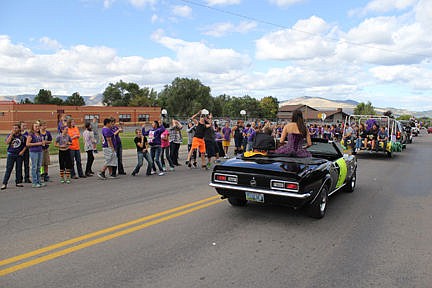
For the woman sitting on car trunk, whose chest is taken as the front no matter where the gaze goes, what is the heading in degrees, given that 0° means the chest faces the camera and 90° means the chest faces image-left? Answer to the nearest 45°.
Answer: approximately 180°

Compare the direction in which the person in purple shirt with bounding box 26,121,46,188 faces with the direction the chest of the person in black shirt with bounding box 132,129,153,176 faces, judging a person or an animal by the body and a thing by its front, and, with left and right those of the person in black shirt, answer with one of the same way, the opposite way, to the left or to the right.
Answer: the same way

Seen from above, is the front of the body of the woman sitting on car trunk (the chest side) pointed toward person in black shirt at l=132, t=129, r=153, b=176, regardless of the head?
no

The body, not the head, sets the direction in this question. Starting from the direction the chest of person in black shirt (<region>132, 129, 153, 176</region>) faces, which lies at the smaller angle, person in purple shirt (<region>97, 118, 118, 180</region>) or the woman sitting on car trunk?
the woman sitting on car trunk

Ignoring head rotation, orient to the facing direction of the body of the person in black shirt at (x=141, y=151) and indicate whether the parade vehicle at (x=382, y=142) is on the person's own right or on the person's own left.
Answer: on the person's own left

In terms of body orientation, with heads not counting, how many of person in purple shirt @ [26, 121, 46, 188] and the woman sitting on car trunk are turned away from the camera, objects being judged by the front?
1

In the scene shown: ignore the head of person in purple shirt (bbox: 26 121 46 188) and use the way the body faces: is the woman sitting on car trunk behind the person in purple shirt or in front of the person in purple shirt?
in front

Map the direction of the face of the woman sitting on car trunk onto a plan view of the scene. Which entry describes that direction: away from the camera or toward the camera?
away from the camera

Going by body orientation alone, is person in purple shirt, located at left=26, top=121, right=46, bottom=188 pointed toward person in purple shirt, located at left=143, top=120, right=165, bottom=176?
no

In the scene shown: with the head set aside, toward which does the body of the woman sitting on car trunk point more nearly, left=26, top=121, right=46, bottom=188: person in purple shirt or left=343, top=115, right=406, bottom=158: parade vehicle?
the parade vehicle

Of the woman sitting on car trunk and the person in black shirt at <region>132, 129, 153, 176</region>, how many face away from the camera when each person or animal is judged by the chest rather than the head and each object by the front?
1

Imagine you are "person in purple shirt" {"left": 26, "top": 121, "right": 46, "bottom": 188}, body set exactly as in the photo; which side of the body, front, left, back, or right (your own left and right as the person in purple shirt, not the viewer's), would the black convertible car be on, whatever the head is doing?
front

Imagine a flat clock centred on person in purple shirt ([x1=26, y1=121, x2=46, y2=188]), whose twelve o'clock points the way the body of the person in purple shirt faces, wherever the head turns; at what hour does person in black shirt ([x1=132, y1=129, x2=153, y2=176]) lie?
The person in black shirt is roughly at 10 o'clock from the person in purple shirt.

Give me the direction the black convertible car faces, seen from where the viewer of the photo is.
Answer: facing away from the viewer and to the right of the viewer

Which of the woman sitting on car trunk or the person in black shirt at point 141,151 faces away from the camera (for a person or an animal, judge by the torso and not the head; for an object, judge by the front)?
the woman sitting on car trunk

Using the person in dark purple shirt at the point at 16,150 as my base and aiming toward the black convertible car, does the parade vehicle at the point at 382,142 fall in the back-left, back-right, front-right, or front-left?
front-left

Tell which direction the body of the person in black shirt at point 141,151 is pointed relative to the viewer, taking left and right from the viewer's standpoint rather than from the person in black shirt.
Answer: facing the viewer and to the right of the viewer

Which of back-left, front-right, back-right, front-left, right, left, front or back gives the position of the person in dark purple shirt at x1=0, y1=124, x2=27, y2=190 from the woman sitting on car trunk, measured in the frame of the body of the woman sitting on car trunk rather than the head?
left

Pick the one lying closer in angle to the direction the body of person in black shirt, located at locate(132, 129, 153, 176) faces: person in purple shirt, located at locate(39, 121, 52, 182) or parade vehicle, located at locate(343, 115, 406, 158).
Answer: the person in purple shirt
